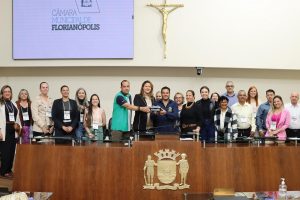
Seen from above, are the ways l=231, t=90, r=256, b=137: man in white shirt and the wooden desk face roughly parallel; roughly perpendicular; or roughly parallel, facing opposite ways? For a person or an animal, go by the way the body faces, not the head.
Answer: roughly parallel

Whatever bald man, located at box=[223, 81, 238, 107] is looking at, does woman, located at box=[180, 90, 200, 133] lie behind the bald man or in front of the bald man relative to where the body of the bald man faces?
in front

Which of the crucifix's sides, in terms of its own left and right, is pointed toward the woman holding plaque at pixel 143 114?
front

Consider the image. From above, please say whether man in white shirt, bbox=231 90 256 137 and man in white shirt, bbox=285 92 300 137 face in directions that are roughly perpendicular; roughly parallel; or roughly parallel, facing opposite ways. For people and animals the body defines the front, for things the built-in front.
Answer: roughly parallel

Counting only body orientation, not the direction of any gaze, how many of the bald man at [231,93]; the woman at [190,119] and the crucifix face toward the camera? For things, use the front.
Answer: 3

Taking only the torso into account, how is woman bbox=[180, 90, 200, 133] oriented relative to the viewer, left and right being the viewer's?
facing the viewer

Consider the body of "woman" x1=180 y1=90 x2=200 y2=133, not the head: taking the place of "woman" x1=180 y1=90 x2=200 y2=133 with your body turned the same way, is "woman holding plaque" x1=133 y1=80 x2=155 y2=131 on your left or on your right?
on your right

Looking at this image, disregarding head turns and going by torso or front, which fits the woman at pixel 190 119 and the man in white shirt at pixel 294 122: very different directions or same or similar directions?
same or similar directions

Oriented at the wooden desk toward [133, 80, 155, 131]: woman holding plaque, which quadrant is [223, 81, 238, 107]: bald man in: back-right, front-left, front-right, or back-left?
front-right

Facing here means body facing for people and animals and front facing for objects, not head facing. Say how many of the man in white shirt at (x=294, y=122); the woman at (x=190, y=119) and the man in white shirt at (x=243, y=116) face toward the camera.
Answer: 3

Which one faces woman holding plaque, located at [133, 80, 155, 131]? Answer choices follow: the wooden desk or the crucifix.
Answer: the crucifix

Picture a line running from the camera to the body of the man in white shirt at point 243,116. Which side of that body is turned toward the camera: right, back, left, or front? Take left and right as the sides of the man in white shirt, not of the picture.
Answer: front

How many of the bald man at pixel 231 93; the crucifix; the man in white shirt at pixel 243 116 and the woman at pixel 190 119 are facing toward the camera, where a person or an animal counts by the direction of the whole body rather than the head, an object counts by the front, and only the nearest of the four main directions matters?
4
